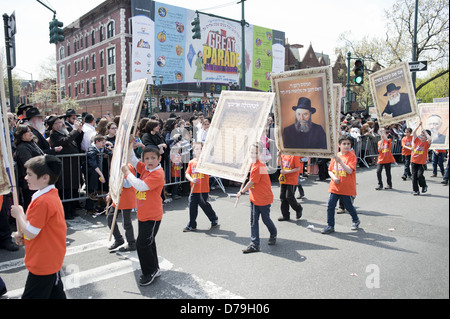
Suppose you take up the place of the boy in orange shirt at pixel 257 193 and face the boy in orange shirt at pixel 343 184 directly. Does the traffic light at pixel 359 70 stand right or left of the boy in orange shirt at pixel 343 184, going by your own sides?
left

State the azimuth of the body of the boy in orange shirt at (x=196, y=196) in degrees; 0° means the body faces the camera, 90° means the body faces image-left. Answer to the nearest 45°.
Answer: approximately 45°

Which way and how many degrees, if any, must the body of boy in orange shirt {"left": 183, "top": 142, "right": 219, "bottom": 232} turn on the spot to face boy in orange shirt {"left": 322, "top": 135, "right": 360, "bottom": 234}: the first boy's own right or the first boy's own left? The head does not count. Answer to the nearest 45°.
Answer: approximately 135° to the first boy's own left

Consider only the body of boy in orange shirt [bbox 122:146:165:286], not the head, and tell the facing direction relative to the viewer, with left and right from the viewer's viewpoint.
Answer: facing the viewer and to the left of the viewer

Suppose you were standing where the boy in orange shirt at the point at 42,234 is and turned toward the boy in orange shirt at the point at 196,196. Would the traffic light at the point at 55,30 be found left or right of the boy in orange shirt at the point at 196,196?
left

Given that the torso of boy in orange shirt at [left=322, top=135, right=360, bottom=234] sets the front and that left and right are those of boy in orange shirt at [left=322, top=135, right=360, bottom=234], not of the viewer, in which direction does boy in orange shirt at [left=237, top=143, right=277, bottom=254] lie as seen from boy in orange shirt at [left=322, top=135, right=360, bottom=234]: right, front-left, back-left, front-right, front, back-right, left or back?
front

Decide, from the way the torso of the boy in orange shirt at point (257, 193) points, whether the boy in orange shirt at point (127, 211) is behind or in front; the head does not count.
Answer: in front

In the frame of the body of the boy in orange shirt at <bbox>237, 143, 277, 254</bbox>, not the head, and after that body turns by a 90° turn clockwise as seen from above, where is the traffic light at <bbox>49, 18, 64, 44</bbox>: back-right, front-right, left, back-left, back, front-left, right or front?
front-left

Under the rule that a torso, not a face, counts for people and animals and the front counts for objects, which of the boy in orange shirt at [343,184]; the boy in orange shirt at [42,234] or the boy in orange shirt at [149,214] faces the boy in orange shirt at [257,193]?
the boy in orange shirt at [343,184]

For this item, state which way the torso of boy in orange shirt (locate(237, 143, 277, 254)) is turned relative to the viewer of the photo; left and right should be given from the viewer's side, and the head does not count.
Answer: facing to the left of the viewer
